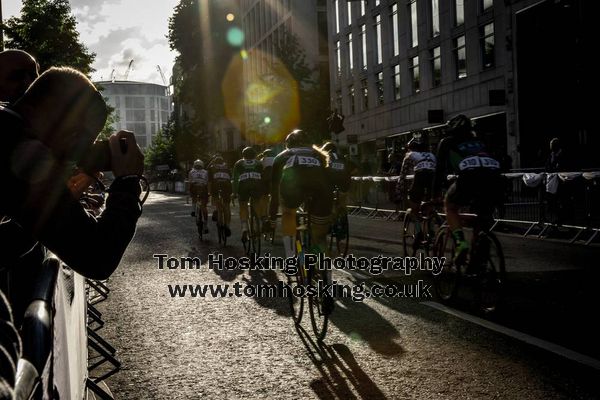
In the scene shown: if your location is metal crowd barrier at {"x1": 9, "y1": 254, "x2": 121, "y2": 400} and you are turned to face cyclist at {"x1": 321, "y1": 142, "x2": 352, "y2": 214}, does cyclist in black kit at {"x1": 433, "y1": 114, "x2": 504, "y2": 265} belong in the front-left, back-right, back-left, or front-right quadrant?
front-right

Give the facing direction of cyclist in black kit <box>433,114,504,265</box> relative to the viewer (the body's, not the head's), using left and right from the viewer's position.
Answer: facing away from the viewer and to the left of the viewer

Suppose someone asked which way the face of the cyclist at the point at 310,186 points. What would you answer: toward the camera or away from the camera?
away from the camera

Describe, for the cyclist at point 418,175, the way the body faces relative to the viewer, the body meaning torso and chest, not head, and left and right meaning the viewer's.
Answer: facing away from the viewer and to the left of the viewer

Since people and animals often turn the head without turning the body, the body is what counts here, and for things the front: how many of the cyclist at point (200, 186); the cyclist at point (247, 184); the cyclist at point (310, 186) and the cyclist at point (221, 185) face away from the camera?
4

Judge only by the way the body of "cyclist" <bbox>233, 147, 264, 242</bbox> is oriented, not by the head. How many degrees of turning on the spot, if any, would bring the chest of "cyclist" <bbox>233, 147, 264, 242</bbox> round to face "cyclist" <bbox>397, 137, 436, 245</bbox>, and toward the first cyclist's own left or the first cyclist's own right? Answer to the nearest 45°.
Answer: approximately 135° to the first cyclist's own right

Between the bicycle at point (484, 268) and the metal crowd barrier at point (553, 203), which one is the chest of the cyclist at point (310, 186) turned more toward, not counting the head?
the metal crowd barrier

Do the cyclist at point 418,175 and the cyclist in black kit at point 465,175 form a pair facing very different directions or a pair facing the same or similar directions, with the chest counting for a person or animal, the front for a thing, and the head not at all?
same or similar directions

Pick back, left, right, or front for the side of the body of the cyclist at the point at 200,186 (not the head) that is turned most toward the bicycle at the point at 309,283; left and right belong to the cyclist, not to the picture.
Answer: back

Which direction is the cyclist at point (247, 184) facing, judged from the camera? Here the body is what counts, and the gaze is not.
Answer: away from the camera

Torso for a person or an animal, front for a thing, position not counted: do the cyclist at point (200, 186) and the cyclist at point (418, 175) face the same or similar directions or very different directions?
same or similar directions

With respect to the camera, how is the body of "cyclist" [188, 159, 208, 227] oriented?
away from the camera

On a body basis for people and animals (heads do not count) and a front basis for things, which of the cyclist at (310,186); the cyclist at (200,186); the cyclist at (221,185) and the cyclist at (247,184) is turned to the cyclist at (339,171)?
the cyclist at (310,186)

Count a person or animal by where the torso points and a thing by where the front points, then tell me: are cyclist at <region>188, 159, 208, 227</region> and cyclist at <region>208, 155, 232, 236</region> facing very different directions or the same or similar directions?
same or similar directions

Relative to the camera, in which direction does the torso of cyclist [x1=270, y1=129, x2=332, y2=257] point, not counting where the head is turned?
away from the camera

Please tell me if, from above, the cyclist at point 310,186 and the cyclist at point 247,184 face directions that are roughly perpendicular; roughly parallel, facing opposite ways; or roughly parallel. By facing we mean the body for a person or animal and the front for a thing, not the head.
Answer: roughly parallel
